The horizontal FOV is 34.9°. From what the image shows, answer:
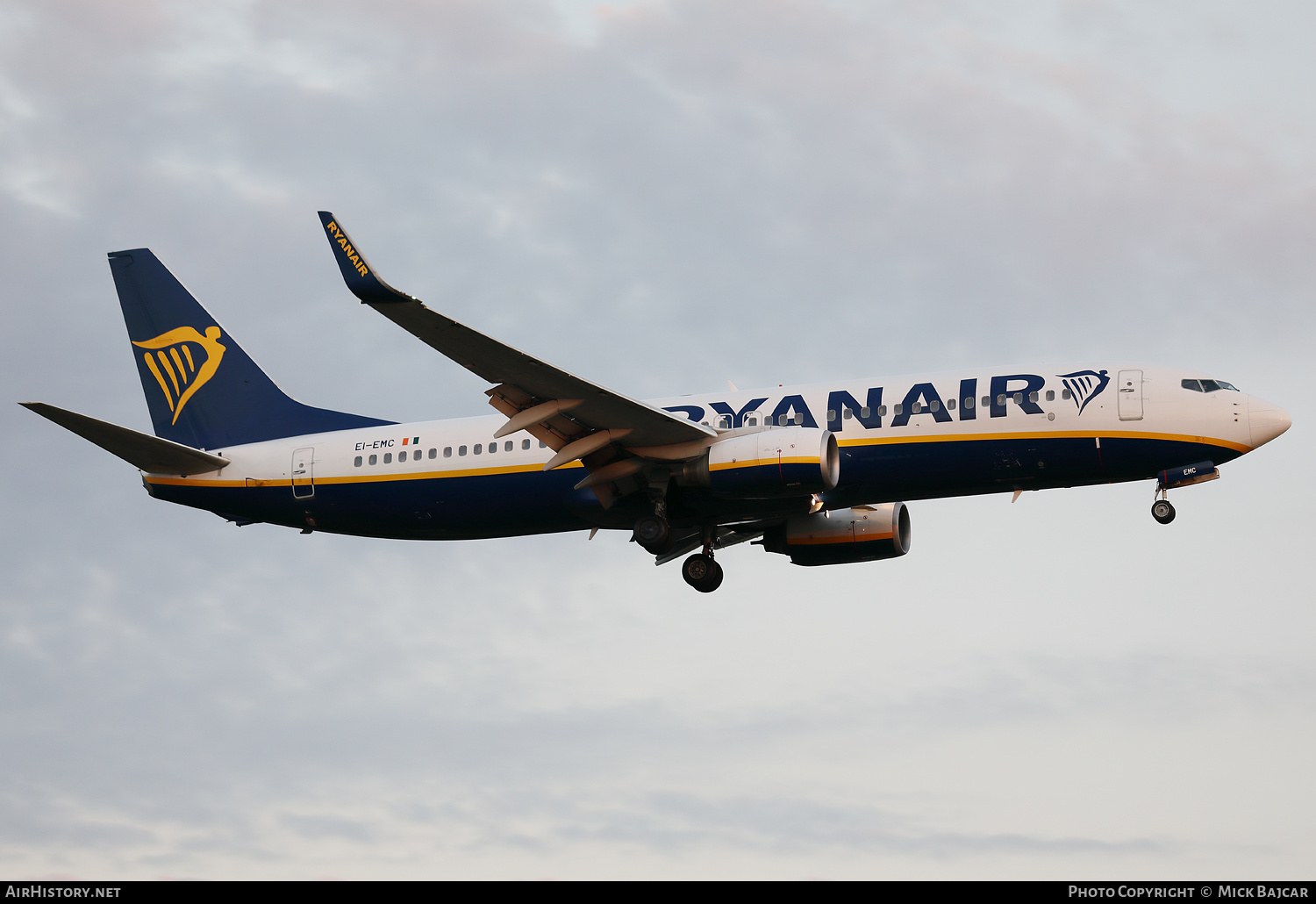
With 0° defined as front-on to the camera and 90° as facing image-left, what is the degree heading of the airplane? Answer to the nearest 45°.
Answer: approximately 270°
